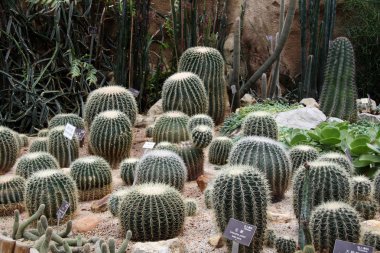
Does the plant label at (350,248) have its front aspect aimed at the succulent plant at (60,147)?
no

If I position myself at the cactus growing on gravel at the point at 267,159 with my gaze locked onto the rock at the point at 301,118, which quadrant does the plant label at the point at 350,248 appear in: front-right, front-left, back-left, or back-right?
back-right

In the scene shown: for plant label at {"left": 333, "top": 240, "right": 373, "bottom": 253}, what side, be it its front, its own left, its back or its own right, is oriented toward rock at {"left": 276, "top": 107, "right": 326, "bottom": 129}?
back

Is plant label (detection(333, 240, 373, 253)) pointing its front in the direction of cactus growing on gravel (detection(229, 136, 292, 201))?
no

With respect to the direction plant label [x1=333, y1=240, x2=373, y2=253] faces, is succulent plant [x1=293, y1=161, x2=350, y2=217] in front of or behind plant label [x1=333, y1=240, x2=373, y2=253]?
behind

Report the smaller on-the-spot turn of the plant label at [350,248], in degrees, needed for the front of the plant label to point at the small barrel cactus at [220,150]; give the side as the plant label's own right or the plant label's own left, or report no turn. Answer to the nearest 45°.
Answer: approximately 135° to the plant label's own right

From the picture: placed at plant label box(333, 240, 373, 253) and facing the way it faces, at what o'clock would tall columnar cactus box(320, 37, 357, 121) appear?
The tall columnar cactus is roughly at 6 o'clock from the plant label.

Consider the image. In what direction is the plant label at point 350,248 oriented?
toward the camera

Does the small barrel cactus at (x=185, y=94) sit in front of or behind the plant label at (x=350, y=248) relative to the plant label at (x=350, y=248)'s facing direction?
behind

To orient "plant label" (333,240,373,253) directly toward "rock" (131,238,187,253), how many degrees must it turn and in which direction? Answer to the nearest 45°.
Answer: approximately 90° to its right

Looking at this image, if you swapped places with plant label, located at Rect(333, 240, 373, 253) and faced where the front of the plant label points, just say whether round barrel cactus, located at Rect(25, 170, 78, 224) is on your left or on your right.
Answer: on your right

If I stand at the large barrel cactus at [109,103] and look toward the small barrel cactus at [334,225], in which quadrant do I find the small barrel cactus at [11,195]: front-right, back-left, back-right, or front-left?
front-right

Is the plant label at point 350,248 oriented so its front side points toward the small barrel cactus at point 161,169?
no
